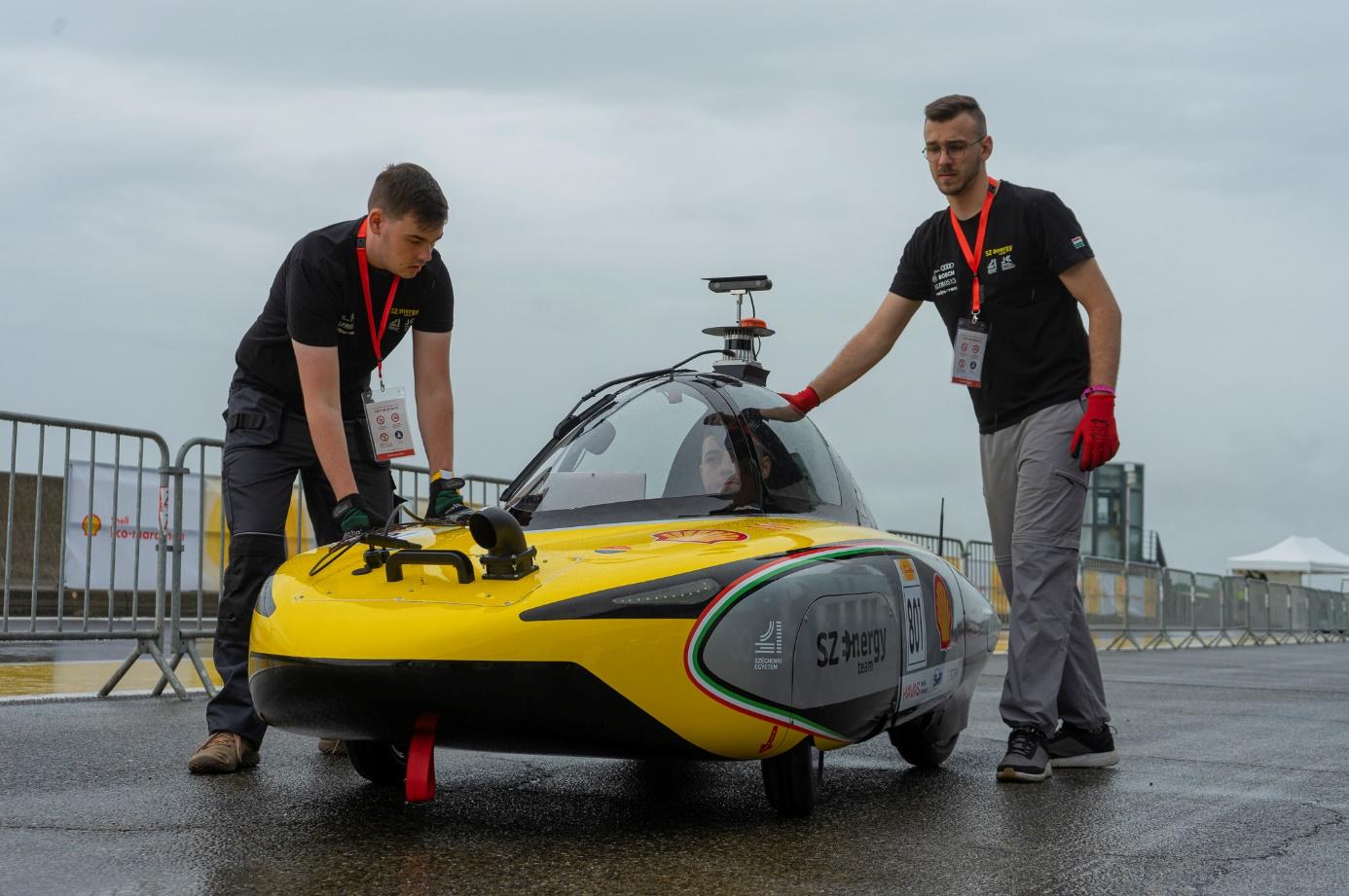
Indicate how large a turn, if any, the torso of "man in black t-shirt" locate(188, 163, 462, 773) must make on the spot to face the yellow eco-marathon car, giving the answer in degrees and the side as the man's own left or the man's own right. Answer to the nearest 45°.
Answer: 0° — they already face it

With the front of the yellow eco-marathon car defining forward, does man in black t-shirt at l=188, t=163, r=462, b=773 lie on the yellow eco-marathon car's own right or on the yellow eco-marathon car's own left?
on the yellow eco-marathon car's own right

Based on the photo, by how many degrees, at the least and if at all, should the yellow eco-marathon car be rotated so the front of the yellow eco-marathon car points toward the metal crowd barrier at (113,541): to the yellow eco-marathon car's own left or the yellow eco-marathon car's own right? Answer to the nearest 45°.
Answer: approximately 90° to the yellow eco-marathon car's own right

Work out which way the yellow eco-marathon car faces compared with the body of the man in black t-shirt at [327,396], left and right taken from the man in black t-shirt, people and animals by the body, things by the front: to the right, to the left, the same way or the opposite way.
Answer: to the right

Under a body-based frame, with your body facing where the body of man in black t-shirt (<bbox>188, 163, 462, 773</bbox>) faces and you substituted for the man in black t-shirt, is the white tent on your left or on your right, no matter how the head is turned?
on your left

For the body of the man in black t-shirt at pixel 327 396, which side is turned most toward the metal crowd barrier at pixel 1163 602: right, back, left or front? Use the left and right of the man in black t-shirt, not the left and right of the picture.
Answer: left

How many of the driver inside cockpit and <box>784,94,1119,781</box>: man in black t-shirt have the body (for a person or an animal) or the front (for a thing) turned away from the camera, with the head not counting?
0

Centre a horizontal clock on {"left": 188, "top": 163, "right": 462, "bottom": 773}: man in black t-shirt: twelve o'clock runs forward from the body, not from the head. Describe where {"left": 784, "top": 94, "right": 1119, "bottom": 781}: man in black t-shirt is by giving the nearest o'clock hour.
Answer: {"left": 784, "top": 94, "right": 1119, "bottom": 781}: man in black t-shirt is roughly at 11 o'clock from {"left": 188, "top": 163, "right": 462, "bottom": 773}: man in black t-shirt.

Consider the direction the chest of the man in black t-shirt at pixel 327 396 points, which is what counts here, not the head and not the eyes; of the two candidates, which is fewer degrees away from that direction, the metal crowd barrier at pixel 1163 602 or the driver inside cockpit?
the driver inside cockpit

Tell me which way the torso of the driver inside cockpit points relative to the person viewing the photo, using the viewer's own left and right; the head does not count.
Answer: facing the viewer and to the left of the viewer

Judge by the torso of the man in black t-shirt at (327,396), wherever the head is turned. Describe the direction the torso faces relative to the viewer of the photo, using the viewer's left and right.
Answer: facing the viewer and to the right of the viewer
